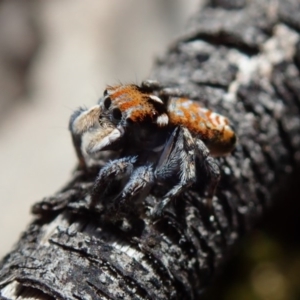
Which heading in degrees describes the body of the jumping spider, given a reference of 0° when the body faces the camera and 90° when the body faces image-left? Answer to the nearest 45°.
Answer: approximately 45°
